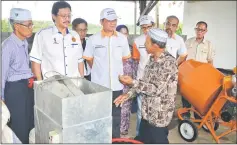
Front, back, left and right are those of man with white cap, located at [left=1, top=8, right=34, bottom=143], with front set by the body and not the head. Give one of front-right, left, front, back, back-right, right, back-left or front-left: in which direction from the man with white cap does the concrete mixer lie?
front-left

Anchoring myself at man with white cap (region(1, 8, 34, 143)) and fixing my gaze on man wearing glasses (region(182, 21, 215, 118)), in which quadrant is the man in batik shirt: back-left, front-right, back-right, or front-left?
front-right

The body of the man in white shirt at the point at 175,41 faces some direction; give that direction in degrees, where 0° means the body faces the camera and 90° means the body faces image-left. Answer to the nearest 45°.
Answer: approximately 45°

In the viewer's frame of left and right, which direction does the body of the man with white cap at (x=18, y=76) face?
facing the viewer and to the right of the viewer

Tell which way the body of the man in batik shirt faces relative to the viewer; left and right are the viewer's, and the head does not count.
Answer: facing to the left of the viewer

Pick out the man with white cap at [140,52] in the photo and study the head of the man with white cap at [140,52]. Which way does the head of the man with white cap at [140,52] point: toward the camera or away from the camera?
toward the camera

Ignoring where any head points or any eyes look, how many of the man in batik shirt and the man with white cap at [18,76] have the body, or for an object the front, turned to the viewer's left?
1

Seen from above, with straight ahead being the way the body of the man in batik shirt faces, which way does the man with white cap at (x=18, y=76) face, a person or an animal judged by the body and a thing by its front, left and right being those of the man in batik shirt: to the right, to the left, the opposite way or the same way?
the opposite way

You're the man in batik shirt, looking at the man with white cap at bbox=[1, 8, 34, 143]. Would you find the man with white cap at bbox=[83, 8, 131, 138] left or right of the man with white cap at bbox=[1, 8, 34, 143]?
right

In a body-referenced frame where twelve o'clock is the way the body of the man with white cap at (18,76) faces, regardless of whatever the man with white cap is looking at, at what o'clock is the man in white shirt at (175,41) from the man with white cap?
The man in white shirt is roughly at 10 o'clock from the man with white cap.

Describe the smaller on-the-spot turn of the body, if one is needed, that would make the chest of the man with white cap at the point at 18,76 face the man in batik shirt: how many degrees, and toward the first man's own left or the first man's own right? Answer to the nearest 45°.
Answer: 0° — they already face them

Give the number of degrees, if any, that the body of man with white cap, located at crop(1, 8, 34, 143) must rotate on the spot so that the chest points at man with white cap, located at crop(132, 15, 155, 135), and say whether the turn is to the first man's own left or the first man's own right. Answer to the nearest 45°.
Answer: approximately 45° to the first man's own left

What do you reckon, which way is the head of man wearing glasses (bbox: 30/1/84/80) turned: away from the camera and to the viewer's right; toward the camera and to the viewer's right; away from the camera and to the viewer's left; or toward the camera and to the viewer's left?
toward the camera and to the viewer's right
